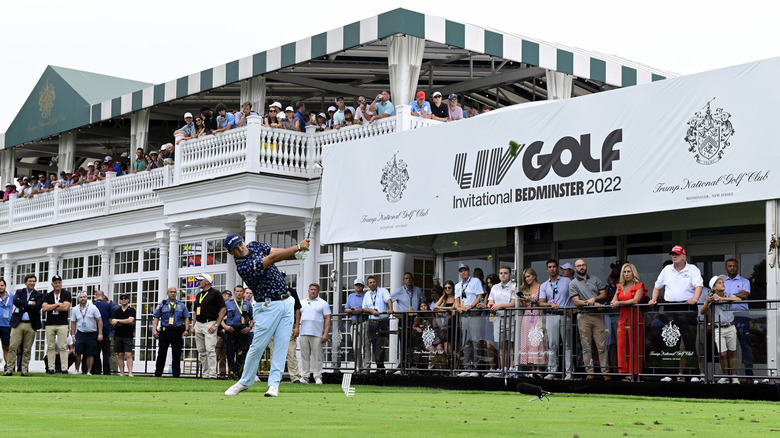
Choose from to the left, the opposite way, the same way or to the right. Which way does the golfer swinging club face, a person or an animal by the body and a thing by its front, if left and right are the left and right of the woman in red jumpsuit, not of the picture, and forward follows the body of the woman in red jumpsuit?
to the left

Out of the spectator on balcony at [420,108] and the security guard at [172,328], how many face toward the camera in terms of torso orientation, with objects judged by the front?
2

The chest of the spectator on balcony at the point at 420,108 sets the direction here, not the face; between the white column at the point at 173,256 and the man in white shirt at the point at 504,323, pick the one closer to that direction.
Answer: the man in white shirt

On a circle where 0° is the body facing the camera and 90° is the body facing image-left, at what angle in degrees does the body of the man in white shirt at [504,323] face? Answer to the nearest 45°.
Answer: approximately 45°

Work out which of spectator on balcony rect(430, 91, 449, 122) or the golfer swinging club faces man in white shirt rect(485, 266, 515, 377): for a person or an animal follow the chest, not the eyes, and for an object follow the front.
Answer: the spectator on balcony

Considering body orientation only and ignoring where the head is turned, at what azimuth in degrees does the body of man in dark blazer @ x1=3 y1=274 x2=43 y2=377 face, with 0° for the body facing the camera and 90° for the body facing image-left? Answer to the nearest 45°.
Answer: approximately 0°

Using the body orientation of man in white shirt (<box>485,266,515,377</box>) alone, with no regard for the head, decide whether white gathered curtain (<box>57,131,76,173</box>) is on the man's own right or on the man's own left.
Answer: on the man's own right
